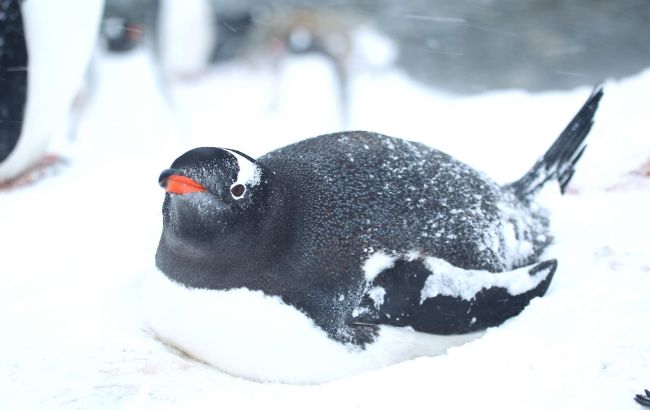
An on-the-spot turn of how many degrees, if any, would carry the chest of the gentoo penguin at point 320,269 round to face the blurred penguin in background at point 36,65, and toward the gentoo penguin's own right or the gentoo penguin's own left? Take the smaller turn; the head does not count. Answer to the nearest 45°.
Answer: approximately 90° to the gentoo penguin's own right

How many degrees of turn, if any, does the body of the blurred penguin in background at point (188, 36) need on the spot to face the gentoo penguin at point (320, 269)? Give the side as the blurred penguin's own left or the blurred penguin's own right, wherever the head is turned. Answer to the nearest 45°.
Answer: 0° — it already faces it

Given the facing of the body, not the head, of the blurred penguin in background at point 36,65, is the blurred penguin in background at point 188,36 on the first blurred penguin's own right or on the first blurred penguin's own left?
on the first blurred penguin's own left

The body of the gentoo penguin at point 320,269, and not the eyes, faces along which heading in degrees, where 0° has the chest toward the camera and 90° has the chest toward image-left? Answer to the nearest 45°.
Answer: approximately 45°

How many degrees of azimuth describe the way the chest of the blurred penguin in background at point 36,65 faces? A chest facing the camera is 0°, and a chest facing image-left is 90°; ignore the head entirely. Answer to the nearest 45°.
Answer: approximately 270°

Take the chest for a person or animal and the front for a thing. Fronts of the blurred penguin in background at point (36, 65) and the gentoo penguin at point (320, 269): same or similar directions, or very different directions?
very different directions
